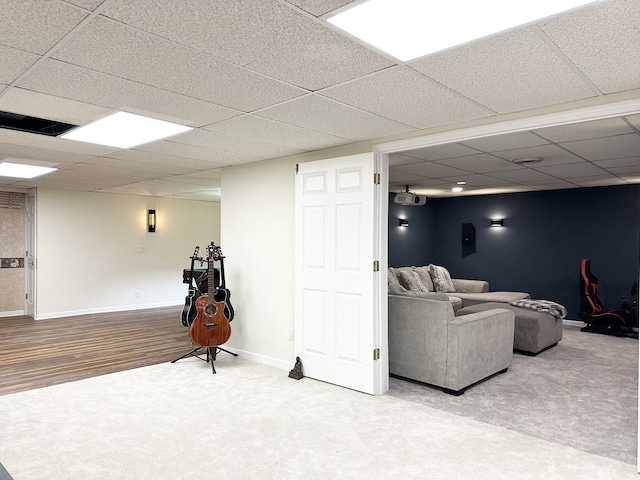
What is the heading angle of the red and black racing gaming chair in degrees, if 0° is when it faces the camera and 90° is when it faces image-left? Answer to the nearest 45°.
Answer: approximately 270°

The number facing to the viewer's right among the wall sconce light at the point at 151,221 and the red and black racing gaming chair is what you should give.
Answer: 1

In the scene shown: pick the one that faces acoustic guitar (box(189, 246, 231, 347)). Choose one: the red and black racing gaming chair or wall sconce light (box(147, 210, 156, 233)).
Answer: the wall sconce light

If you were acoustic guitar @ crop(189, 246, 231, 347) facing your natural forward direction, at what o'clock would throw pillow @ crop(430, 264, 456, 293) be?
The throw pillow is roughly at 8 o'clock from the acoustic guitar.

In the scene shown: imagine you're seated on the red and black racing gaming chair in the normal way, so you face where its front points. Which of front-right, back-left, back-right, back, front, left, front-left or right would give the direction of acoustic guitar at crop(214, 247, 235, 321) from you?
back-right

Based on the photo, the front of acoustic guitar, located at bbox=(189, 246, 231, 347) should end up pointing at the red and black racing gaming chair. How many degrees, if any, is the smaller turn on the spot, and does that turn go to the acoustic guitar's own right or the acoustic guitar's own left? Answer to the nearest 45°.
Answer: approximately 90° to the acoustic guitar's own left

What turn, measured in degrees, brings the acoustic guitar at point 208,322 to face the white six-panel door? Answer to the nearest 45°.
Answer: approximately 45° to its left

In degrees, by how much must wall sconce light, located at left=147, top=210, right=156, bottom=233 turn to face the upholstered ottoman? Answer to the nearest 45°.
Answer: approximately 45° to its left

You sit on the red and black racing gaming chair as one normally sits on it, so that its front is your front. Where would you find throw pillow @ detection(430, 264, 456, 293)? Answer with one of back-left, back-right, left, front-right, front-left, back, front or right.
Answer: back

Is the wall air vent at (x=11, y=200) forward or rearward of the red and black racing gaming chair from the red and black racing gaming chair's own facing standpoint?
rearward
